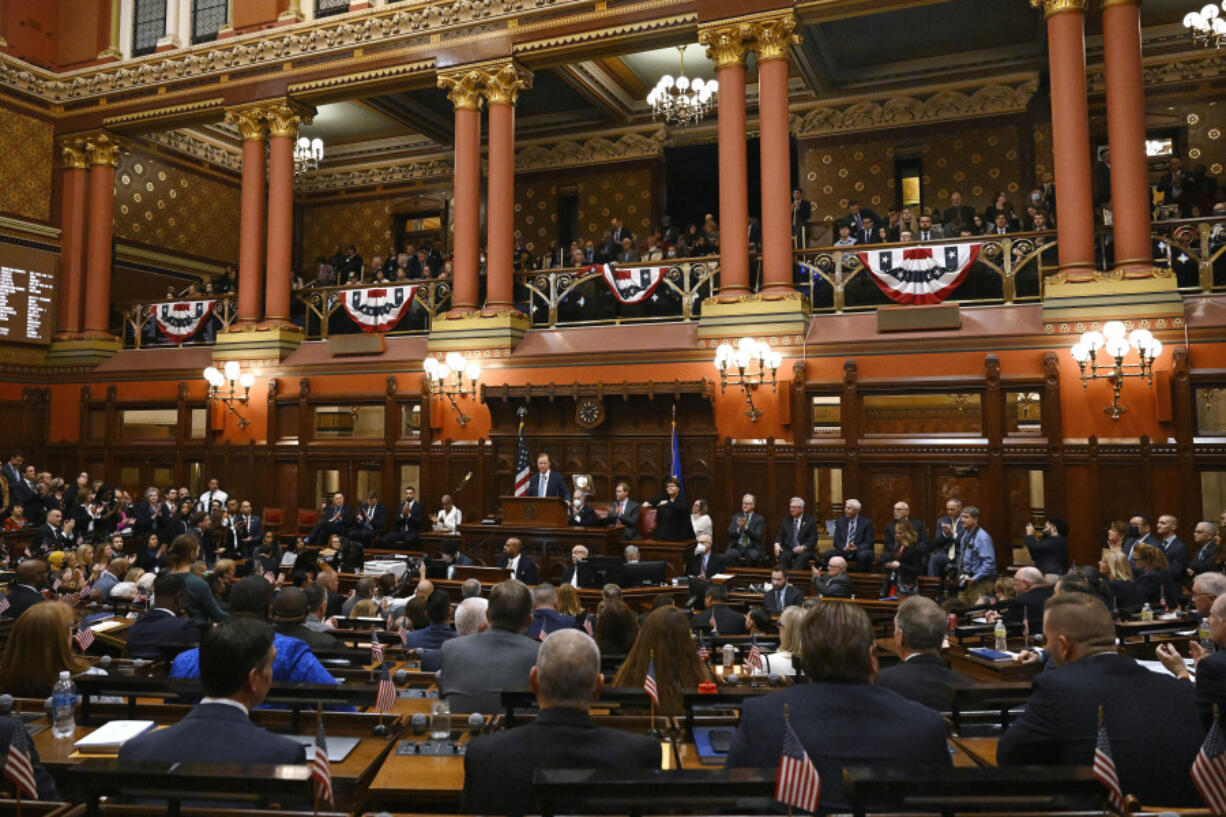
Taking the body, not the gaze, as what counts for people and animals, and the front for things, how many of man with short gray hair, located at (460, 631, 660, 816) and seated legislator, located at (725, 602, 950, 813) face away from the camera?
2

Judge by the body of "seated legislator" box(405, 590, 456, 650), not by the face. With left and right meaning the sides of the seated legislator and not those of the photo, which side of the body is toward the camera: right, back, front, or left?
back

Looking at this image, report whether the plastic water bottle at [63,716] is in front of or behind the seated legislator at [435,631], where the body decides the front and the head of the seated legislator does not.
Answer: behind

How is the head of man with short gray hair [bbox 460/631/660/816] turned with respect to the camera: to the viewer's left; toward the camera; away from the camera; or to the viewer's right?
away from the camera

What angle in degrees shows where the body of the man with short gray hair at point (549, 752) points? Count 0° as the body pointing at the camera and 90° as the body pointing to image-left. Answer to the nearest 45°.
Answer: approximately 180°

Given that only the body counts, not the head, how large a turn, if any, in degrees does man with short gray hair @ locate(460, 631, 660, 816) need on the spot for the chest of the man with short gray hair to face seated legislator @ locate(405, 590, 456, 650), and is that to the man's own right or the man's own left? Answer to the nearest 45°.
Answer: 0° — they already face them

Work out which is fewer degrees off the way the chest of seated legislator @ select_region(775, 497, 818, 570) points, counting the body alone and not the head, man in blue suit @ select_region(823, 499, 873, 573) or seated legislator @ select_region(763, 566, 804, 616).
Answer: the seated legislator

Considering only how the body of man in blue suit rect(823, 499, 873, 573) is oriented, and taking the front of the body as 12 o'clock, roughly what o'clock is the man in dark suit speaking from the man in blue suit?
The man in dark suit speaking is roughly at 2 o'clock from the man in blue suit.

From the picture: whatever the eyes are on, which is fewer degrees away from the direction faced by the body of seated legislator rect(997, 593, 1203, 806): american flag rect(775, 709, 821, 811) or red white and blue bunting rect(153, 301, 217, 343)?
the red white and blue bunting

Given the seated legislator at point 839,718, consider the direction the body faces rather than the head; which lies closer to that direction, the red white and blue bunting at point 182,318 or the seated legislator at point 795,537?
the seated legislator

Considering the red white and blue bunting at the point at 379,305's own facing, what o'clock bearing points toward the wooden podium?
The wooden podium is roughly at 11 o'clock from the red white and blue bunting.

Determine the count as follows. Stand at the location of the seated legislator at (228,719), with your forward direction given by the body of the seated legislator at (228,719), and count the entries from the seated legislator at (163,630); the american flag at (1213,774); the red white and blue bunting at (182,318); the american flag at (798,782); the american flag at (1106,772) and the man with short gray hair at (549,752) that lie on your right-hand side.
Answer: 4
